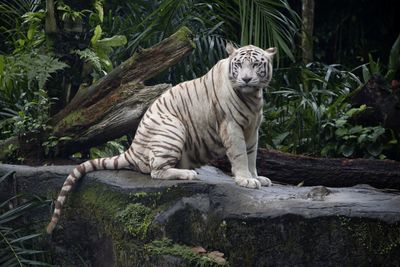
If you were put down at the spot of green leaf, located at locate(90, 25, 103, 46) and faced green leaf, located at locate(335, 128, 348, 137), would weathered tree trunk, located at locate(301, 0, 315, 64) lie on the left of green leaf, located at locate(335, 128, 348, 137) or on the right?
left

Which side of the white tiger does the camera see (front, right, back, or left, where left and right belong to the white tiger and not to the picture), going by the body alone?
right

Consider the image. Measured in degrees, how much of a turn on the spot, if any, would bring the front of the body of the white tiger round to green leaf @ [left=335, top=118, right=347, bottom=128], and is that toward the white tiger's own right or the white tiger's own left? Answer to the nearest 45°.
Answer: approximately 45° to the white tiger's own left

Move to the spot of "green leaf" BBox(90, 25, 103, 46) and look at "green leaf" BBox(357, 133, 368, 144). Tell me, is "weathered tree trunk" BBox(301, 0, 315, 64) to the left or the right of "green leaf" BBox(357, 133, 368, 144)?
left

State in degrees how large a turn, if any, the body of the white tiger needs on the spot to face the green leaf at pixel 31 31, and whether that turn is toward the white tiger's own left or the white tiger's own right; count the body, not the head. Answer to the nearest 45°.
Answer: approximately 135° to the white tiger's own left

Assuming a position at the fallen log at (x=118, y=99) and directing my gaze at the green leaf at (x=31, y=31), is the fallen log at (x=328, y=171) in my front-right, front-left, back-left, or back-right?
back-right
